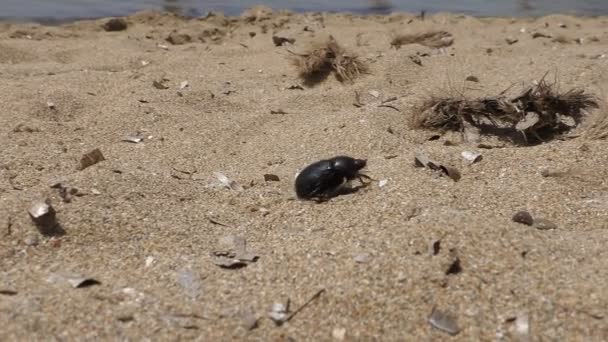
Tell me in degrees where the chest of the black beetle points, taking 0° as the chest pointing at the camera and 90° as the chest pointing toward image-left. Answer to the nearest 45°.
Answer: approximately 270°

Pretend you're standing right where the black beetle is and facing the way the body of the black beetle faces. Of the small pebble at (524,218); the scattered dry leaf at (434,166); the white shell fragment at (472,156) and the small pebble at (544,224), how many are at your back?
0

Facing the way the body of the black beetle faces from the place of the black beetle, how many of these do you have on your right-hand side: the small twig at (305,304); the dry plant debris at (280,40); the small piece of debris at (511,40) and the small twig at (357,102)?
1

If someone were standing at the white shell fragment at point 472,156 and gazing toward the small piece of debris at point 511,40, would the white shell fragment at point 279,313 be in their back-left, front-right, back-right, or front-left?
back-left

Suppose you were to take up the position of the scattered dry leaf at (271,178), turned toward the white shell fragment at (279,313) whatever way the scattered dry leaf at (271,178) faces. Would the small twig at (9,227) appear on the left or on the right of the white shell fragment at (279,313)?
right

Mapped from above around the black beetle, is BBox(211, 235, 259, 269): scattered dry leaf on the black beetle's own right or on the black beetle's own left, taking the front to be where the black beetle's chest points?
on the black beetle's own right

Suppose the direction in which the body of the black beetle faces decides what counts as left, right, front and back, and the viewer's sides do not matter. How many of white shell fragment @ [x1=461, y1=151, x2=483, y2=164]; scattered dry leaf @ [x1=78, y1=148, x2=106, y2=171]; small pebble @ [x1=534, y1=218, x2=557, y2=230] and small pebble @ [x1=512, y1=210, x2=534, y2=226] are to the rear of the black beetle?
1

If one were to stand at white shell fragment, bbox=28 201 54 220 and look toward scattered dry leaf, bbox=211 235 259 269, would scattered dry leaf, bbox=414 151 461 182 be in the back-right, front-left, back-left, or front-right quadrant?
front-left

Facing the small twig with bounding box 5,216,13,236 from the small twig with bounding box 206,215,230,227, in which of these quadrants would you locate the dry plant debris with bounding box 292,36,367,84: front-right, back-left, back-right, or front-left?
back-right

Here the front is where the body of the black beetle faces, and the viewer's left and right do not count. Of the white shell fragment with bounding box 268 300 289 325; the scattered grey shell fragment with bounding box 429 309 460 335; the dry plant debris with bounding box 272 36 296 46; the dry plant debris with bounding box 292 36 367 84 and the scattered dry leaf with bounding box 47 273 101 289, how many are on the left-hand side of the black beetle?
2

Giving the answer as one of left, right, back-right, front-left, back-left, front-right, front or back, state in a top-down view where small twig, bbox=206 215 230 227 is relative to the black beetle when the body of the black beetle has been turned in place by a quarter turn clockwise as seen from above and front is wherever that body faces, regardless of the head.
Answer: front-right

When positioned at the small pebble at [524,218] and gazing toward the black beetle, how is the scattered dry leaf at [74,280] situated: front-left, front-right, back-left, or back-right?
front-left

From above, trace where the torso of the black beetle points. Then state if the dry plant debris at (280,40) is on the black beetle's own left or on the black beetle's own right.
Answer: on the black beetle's own left

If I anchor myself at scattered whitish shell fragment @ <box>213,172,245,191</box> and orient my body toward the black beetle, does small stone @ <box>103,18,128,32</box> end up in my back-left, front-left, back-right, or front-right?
back-left

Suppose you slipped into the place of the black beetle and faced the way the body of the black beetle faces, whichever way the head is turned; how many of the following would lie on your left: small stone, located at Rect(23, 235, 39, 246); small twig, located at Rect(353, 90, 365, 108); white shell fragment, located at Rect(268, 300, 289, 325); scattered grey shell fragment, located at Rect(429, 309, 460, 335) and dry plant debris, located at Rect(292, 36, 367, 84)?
2

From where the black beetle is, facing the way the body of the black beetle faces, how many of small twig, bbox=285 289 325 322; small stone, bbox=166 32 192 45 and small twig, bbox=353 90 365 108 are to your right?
1

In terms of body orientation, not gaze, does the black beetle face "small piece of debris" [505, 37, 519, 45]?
no

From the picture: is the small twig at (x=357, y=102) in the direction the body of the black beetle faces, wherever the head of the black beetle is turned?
no

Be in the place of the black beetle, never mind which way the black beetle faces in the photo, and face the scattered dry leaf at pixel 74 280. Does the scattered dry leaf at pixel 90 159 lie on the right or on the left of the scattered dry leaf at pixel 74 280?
right

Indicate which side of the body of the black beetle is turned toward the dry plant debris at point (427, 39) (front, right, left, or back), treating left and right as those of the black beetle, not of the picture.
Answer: left

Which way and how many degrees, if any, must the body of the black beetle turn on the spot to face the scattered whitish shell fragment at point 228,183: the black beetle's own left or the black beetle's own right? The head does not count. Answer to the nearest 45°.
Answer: approximately 180°
